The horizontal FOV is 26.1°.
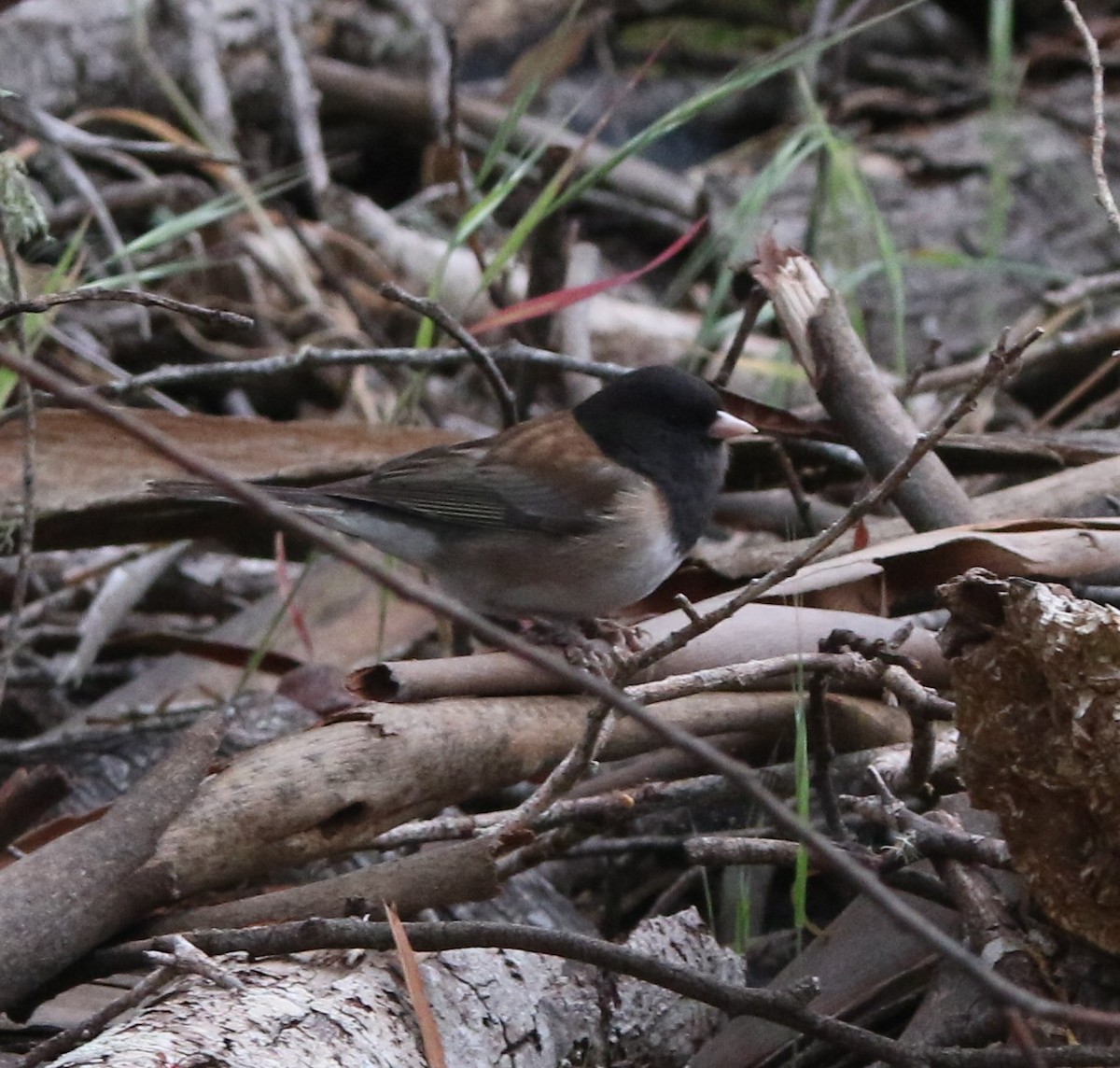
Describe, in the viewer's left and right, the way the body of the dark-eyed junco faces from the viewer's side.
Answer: facing to the right of the viewer
